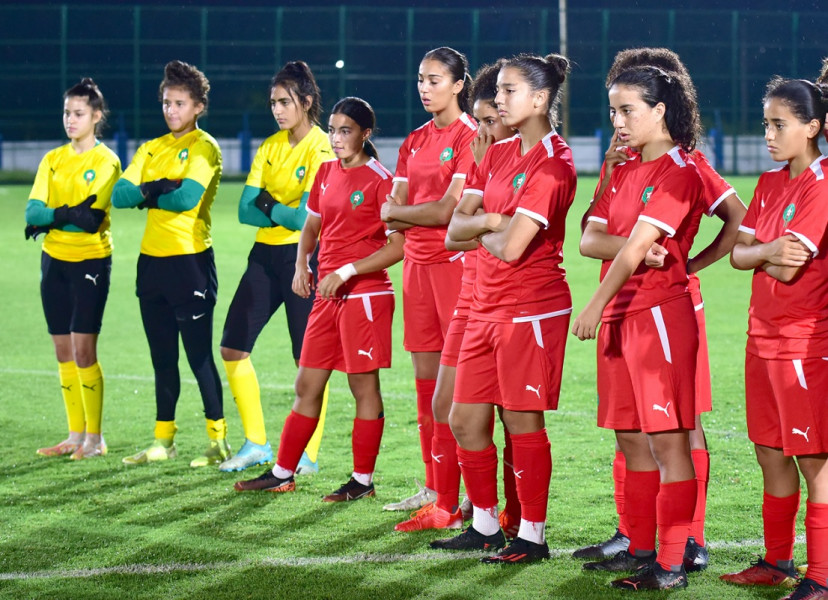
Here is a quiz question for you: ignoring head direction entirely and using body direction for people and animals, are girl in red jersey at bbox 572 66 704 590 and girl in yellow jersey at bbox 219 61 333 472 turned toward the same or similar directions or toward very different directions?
same or similar directions

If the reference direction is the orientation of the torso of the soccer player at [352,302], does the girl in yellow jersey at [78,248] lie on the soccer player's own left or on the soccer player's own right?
on the soccer player's own right

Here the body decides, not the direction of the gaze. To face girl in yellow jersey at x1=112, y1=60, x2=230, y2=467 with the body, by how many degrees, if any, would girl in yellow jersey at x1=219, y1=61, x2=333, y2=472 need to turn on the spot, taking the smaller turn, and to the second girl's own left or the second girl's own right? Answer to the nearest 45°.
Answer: approximately 90° to the second girl's own right

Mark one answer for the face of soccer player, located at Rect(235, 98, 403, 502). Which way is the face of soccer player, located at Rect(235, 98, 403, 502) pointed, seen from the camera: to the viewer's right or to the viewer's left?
to the viewer's left

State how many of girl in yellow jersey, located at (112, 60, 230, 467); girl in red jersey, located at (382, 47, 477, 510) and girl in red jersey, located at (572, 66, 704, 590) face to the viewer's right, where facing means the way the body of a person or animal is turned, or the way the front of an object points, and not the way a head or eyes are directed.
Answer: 0

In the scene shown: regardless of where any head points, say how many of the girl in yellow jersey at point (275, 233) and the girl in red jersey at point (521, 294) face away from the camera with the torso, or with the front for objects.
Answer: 0

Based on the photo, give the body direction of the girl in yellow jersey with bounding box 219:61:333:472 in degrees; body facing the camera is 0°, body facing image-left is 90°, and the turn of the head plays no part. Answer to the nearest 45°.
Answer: approximately 45°

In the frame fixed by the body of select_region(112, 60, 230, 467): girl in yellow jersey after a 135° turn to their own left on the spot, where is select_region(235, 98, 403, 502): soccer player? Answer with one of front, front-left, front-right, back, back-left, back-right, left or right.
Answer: front-right

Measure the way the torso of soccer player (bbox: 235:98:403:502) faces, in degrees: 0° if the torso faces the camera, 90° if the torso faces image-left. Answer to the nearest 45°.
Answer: approximately 45°

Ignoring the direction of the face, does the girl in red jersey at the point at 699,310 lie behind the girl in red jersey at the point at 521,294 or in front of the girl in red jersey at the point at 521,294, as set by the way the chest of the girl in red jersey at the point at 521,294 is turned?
behind

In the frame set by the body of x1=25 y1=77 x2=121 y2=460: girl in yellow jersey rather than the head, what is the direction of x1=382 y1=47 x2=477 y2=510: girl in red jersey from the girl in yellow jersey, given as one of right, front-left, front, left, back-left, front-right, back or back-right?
left

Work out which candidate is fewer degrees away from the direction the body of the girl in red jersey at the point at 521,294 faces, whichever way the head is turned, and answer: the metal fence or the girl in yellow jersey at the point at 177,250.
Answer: the girl in yellow jersey

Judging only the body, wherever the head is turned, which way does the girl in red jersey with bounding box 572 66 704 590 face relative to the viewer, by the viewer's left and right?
facing the viewer and to the left of the viewer

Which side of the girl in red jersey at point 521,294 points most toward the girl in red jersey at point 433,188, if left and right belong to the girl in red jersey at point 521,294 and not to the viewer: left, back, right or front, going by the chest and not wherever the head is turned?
right
